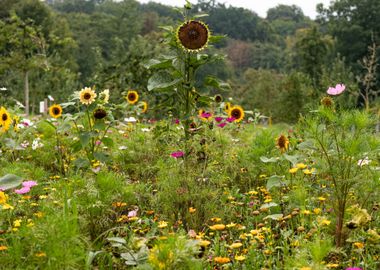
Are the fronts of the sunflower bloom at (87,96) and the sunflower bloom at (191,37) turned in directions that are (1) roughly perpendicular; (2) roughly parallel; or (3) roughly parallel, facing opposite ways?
roughly parallel

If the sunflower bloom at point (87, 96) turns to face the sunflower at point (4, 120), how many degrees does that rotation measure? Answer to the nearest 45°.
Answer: approximately 90° to its right

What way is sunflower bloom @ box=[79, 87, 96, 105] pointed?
toward the camera

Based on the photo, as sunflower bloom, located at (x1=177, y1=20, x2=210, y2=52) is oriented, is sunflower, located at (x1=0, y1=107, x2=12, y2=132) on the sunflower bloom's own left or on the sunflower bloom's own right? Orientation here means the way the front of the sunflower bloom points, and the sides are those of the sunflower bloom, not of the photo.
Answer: on the sunflower bloom's own right

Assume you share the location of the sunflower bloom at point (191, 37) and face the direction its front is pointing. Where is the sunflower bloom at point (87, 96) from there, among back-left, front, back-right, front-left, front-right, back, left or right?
right

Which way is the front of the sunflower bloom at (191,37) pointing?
toward the camera

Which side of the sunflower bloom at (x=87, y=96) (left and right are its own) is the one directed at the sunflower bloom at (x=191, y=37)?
left

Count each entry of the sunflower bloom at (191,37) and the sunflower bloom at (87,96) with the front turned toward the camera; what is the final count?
2
